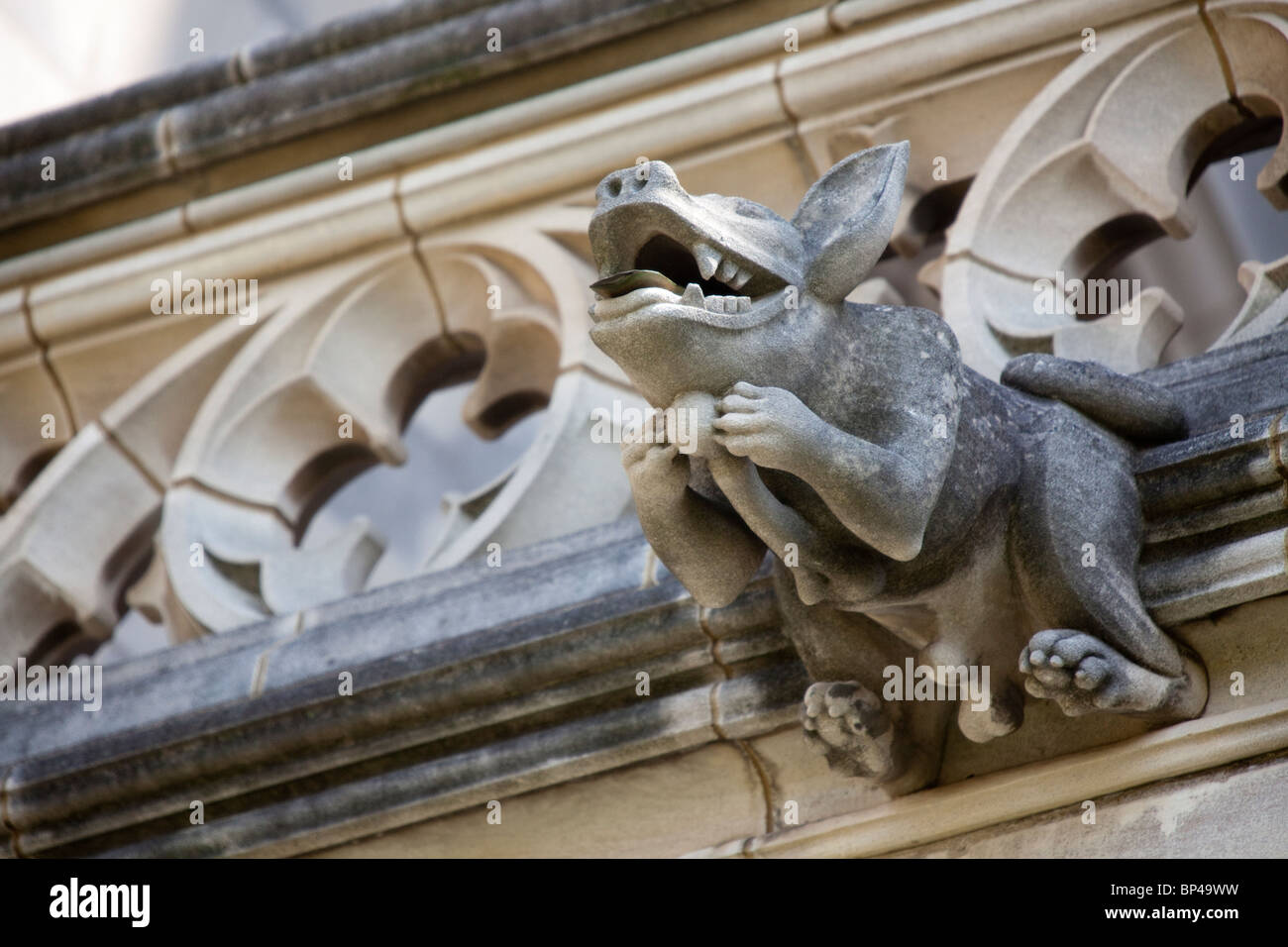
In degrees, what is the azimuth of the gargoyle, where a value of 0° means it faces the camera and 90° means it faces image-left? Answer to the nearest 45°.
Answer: approximately 45°

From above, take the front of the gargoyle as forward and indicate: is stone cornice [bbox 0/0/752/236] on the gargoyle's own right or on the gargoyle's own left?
on the gargoyle's own right
